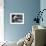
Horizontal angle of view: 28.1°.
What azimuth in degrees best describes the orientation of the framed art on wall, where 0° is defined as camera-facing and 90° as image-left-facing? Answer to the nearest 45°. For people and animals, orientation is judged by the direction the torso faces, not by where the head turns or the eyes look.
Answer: approximately 0°
